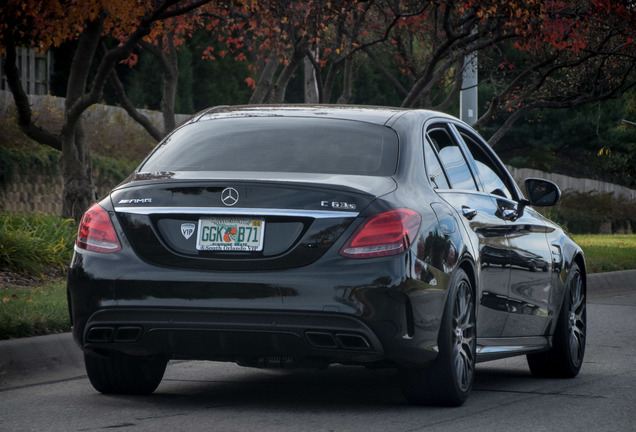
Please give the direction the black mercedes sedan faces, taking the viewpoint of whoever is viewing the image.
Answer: facing away from the viewer and to the right of the viewer

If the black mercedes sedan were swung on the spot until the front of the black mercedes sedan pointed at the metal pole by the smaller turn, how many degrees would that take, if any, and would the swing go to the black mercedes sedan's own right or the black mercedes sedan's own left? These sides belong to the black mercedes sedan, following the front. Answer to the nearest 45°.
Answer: approximately 45° to the black mercedes sedan's own left
